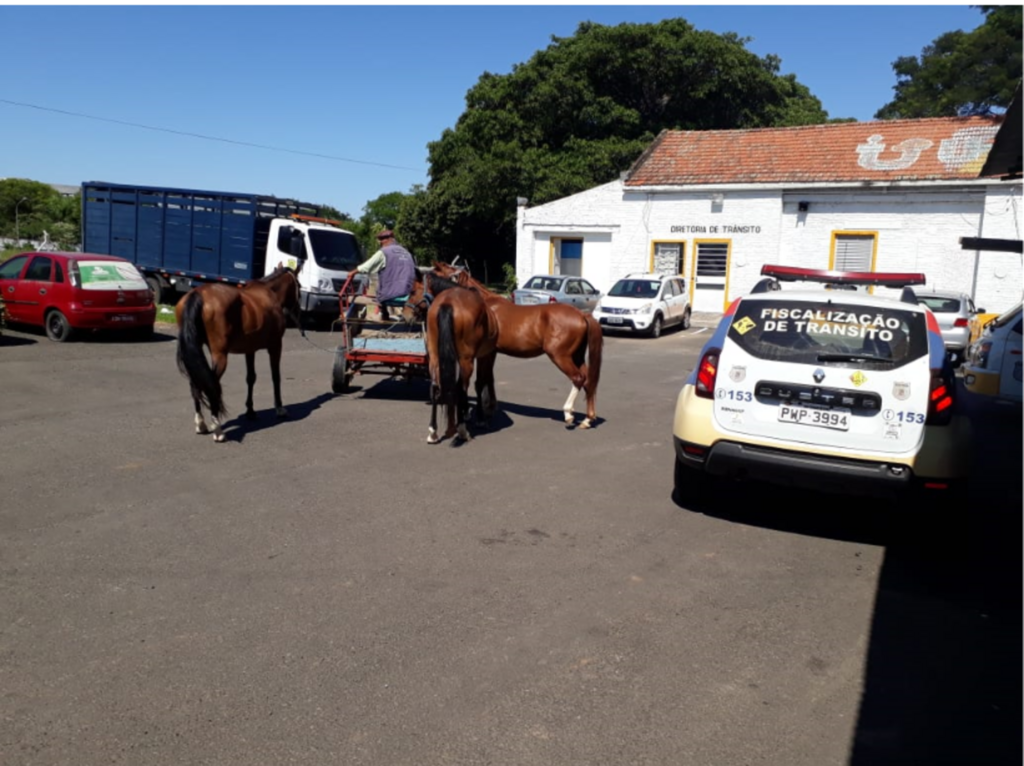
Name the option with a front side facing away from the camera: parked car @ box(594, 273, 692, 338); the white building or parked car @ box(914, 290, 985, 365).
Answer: parked car @ box(914, 290, 985, 365)

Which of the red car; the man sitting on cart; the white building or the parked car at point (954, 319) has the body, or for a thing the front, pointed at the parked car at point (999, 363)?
the white building

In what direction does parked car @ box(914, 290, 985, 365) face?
away from the camera

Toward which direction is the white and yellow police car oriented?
away from the camera

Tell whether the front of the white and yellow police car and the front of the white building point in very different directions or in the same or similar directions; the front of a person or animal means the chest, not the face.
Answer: very different directions

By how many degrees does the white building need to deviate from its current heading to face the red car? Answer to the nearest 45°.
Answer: approximately 45° to its right

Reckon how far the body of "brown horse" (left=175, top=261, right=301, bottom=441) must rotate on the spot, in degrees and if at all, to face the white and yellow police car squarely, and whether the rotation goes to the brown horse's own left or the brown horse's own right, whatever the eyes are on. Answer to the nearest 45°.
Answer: approximately 90° to the brown horse's own right

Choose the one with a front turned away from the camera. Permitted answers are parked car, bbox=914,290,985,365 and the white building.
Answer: the parked car

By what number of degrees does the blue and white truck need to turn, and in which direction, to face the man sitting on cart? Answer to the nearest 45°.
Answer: approximately 45° to its right

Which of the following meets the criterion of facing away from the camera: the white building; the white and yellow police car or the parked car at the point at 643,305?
the white and yellow police car

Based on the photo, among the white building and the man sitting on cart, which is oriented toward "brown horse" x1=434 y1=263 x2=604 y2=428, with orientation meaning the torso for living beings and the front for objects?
the white building

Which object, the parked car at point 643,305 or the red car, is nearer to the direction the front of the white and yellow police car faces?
the parked car
